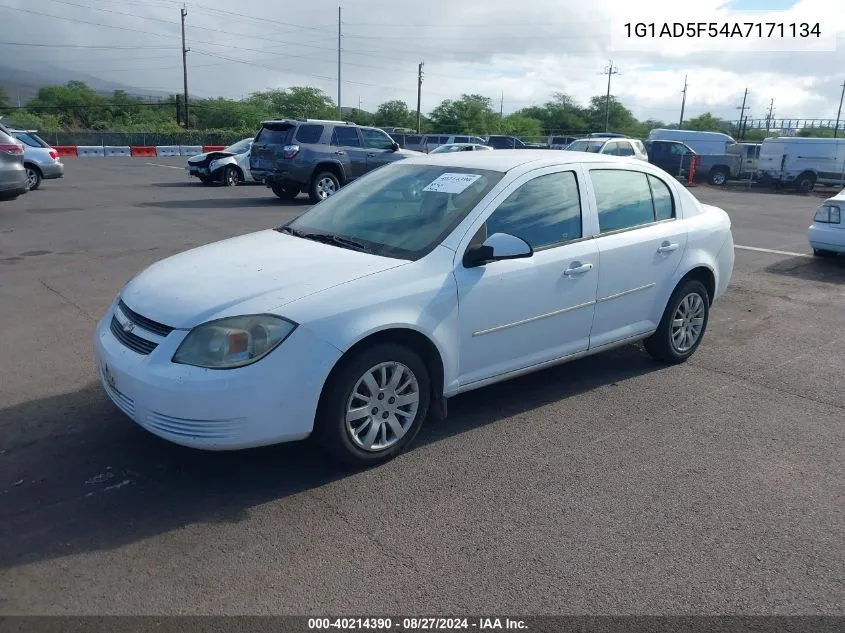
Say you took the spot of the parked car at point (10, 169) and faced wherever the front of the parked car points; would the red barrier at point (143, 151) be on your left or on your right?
on your right

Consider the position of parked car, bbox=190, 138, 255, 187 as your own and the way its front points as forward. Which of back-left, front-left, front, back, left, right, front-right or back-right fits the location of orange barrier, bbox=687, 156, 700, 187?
back-left

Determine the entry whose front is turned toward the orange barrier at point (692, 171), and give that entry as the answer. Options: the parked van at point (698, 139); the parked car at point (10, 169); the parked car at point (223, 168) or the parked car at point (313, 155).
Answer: the parked car at point (313, 155)
